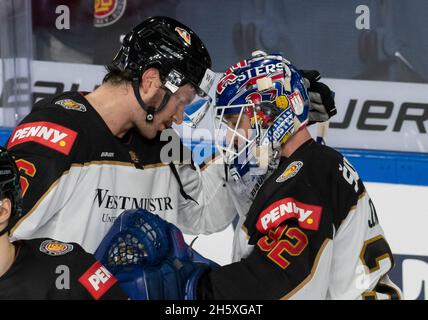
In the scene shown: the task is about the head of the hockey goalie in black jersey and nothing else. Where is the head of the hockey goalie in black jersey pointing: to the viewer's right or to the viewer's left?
to the viewer's left

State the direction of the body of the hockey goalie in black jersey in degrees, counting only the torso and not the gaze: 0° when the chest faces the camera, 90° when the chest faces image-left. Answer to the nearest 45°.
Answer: approximately 90°
